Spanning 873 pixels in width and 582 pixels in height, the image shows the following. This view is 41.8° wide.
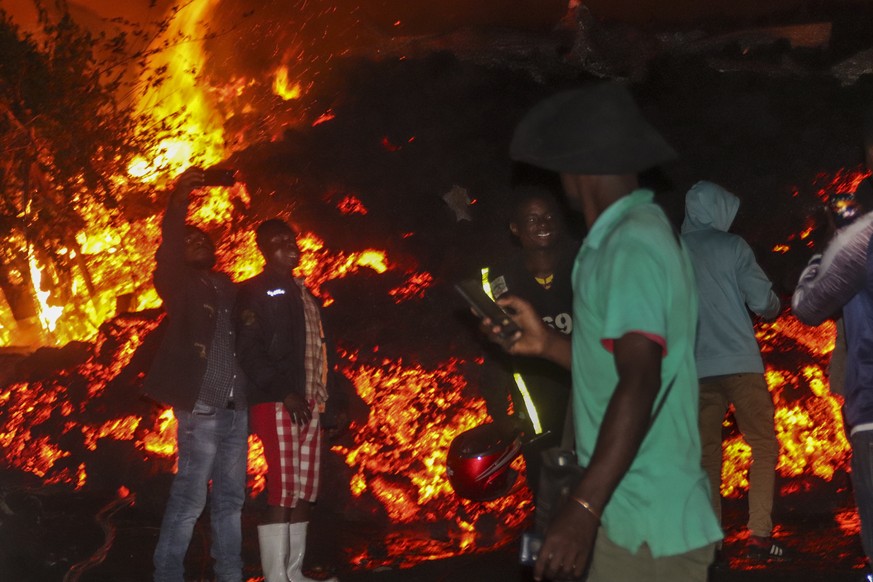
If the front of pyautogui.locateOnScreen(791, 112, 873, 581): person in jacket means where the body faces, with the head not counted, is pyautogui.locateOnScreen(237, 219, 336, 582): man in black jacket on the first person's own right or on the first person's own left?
on the first person's own left

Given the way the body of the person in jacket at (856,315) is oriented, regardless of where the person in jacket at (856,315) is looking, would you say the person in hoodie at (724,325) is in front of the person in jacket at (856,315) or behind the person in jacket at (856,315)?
in front

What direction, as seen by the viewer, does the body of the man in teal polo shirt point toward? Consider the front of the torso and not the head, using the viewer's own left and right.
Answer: facing to the left of the viewer

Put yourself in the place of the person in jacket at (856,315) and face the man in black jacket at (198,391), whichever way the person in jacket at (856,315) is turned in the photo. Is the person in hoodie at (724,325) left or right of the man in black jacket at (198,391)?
right

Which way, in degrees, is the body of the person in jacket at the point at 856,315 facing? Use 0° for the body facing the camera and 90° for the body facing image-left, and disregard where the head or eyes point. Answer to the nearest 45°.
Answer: approximately 180°

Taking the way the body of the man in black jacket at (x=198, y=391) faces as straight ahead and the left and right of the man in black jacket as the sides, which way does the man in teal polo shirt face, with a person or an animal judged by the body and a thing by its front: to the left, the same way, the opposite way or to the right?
the opposite way
